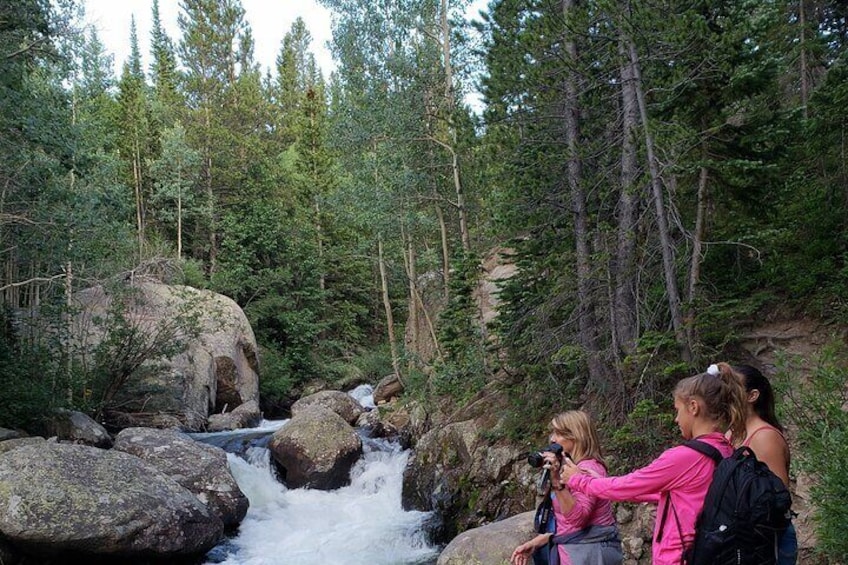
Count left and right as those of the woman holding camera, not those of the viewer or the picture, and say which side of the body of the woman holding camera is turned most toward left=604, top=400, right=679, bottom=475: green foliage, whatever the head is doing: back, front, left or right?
right

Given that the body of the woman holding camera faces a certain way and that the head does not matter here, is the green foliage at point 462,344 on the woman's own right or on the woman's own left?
on the woman's own right

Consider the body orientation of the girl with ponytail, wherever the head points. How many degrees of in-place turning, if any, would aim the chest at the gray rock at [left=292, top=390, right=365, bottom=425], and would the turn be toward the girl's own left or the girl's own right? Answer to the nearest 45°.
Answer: approximately 45° to the girl's own right

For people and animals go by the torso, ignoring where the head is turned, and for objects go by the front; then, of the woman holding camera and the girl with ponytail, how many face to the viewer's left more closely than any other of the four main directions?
2

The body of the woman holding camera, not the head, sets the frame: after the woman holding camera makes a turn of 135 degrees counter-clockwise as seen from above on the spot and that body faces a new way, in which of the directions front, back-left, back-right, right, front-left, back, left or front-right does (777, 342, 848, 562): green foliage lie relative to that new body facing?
left

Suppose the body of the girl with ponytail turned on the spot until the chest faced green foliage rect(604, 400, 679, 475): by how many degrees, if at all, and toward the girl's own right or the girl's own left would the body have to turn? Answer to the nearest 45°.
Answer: approximately 90° to the girl's own right

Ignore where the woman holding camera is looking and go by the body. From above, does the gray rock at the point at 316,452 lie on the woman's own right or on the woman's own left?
on the woman's own right

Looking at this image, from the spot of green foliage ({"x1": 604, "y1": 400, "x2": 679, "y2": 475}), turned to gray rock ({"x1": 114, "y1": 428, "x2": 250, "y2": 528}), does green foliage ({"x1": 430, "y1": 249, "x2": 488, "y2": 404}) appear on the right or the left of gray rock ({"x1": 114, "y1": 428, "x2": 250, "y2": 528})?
right

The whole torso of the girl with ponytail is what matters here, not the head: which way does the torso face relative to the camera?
to the viewer's left

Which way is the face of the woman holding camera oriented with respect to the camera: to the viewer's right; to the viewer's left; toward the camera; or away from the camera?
to the viewer's left

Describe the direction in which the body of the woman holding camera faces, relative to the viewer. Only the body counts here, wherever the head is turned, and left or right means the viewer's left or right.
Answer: facing to the left of the viewer

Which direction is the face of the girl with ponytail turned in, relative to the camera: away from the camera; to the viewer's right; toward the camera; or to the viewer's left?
to the viewer's left

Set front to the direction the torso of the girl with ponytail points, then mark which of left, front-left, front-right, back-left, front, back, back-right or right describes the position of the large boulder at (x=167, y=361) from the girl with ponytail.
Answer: front-right
